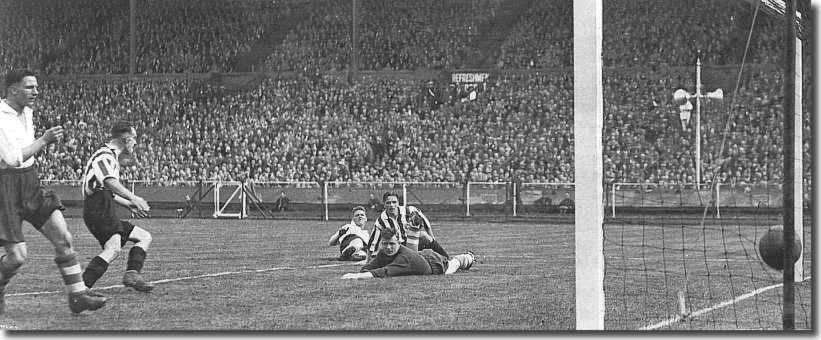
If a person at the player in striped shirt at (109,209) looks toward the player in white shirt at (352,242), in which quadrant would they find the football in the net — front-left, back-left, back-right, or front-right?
front-right

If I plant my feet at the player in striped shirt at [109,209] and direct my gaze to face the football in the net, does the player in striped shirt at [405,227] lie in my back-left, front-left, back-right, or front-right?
front-left

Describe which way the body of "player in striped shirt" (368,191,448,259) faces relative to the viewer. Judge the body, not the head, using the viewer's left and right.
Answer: facing the viewer

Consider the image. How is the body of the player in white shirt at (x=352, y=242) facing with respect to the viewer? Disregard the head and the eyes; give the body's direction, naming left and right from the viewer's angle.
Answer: facing the viewer and to the right of the viewer

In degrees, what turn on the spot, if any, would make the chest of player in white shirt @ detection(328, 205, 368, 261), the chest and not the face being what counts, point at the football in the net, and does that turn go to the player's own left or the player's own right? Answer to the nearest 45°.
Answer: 0° — they already face it

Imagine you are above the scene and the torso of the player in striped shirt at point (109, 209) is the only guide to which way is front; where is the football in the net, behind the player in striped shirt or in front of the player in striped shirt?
in front

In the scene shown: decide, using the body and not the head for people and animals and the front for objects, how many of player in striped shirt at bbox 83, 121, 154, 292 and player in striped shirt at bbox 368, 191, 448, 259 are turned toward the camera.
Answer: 1

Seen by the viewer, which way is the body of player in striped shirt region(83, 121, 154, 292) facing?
to the viewer's right

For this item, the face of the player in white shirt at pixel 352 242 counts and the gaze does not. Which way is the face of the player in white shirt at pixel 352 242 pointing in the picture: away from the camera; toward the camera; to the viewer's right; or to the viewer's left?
toward the camera

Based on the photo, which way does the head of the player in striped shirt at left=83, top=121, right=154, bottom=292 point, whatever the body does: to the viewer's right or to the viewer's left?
to the viewer's right

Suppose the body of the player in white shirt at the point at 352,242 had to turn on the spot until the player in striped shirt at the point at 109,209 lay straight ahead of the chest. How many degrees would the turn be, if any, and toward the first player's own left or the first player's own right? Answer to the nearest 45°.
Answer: approximately 90° to the first player's own right
